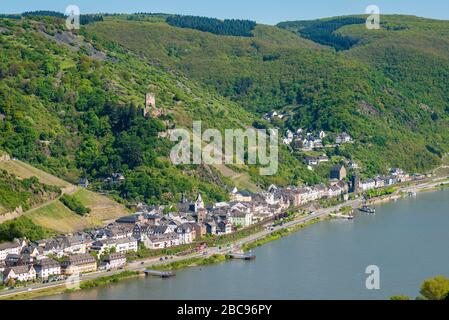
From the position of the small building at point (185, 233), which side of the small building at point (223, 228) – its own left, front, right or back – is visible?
right

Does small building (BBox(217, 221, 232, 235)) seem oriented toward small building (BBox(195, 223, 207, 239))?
no

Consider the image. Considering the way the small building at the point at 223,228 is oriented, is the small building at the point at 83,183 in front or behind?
behind

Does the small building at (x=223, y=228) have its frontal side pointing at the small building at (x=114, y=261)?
no

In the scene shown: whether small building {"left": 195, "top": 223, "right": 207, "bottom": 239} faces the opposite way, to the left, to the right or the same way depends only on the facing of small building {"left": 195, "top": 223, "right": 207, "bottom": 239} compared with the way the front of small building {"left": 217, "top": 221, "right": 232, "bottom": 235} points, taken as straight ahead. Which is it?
the same way

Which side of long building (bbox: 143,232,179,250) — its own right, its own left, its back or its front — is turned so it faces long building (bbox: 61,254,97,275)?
right

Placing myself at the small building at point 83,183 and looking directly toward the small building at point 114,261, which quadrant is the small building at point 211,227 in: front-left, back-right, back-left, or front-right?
front-left

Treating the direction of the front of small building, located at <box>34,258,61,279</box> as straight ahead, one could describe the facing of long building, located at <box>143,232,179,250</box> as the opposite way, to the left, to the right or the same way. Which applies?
the same way

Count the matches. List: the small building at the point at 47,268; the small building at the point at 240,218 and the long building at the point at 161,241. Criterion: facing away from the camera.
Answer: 0

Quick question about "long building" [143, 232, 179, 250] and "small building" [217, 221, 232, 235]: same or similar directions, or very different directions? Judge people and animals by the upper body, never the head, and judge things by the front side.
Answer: same or similar directions

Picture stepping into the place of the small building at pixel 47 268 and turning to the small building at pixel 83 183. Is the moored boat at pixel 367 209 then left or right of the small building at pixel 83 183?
right

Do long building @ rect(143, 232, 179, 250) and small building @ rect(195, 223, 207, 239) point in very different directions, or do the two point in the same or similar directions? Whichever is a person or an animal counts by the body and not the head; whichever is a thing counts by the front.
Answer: same or similar directions

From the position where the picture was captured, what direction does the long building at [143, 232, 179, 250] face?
facing the viewer and to the right of the viewer

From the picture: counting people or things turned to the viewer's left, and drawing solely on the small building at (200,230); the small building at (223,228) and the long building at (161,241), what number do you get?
0

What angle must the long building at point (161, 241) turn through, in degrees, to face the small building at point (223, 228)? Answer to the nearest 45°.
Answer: approximately 90° to its left

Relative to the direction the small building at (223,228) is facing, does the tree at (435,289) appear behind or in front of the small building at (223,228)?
in front

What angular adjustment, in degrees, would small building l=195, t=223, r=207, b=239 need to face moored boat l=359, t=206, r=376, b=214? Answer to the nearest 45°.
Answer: approximately 90° to its left

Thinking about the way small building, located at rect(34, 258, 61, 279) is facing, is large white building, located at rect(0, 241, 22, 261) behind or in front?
behind

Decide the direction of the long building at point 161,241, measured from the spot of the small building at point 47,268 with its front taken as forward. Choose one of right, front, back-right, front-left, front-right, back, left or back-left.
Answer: left

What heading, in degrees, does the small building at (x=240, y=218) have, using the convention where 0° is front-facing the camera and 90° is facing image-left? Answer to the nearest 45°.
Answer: approximately 315°
